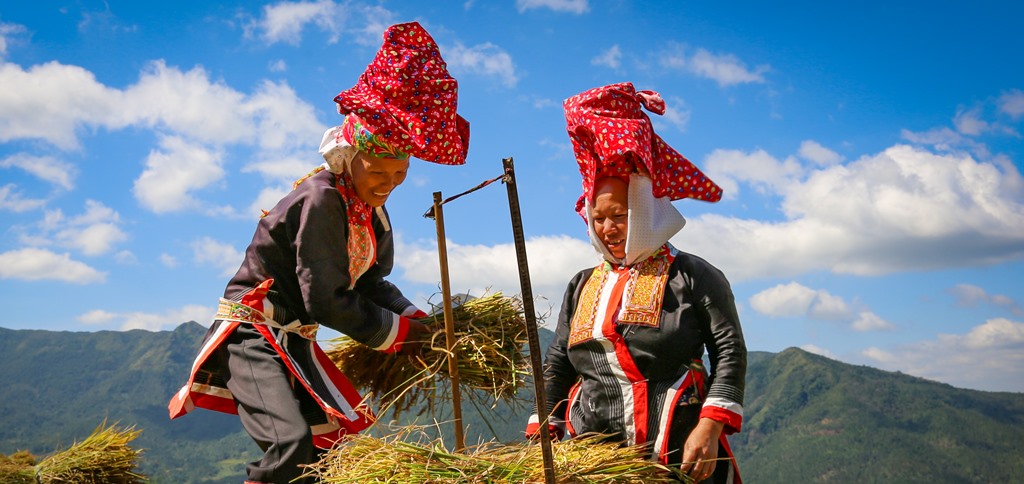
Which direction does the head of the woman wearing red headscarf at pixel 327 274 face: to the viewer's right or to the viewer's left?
to the viewer's right

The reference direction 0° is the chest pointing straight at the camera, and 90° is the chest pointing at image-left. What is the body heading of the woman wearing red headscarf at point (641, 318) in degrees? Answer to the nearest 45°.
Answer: approximately 45°

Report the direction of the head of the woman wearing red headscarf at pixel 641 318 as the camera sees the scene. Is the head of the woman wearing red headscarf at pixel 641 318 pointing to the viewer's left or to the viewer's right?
to the viewer's left

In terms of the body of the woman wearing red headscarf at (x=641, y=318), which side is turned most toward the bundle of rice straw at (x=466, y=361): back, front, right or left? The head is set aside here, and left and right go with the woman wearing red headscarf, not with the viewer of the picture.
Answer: right

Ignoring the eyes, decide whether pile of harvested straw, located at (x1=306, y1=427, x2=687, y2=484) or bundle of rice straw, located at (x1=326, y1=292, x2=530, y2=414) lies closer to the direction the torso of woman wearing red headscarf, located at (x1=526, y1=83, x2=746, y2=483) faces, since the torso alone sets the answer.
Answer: the pile of harvested straw

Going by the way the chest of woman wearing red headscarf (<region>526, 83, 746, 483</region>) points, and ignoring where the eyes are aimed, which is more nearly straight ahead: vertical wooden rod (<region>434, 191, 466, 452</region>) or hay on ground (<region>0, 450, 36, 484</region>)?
the vertical wooden rod

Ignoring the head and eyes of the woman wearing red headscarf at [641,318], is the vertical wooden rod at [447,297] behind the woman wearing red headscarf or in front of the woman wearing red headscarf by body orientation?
in front

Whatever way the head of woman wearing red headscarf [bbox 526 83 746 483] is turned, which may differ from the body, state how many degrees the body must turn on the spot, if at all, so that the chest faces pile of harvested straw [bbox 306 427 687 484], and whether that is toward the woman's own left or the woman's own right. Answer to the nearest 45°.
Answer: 0° — they already face it

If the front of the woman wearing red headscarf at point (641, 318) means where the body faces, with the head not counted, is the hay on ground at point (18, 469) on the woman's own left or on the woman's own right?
on the woman's own right

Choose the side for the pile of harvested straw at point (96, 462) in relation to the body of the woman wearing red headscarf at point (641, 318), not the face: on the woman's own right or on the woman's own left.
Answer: on the woman's own right

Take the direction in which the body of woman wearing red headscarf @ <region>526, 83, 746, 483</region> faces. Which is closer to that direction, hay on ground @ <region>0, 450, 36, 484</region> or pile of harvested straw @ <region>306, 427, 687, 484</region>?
the pile of harvested straw
